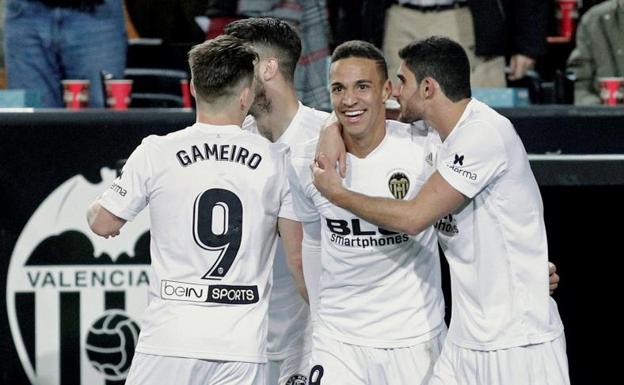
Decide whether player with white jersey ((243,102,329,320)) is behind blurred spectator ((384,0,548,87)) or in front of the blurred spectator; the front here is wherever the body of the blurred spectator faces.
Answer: in front

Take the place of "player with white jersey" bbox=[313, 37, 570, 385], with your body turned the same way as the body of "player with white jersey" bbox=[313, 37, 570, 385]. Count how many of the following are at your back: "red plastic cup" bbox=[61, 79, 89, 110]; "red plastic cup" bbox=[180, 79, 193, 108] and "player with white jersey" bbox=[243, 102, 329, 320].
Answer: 0

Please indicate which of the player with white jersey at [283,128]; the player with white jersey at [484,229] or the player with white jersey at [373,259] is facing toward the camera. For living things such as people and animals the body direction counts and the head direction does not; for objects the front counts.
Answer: the player with white jersey at [373,259]

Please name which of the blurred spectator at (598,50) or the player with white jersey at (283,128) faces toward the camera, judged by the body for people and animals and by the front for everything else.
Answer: the blurred spectator

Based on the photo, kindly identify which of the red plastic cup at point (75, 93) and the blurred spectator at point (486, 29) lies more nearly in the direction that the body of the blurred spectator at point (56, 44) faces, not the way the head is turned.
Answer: the red plastic cup

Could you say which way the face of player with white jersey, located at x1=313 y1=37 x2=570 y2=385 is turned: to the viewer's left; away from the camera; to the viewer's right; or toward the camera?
to the viewer's left

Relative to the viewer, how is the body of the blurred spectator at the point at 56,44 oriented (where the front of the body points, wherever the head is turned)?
toward the camera

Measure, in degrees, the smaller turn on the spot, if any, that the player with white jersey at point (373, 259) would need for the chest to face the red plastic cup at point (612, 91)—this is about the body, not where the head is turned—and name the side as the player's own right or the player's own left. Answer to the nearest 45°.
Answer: approximately 135° to the player's own left

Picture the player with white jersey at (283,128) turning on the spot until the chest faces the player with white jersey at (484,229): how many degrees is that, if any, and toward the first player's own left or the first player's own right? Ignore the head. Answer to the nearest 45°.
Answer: approximately 135° to the first player's own left

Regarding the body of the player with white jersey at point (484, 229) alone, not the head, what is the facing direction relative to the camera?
to the viewer's left

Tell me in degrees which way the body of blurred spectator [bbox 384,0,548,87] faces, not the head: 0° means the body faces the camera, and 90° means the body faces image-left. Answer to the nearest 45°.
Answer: approximately 45°

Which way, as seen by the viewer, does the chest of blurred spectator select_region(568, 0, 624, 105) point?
toward the camera

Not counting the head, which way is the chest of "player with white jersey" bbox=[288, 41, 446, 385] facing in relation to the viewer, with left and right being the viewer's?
facing the viewer

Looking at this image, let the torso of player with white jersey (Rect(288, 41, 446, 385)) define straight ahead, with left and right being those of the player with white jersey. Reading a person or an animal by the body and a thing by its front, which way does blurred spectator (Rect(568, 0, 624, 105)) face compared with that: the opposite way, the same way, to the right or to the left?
the same way

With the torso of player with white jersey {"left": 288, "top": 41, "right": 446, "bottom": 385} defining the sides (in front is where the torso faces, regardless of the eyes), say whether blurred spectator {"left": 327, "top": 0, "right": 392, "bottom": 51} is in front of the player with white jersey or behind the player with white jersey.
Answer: behind
